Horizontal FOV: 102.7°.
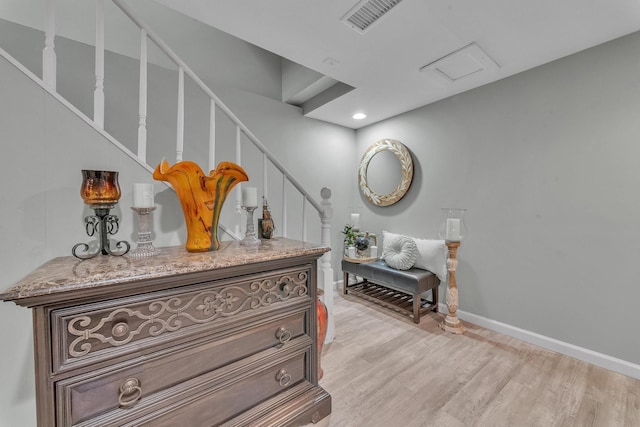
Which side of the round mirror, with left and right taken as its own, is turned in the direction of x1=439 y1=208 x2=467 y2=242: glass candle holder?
left

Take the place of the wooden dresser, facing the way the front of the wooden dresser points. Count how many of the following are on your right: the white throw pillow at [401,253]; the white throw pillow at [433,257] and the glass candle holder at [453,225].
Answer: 0

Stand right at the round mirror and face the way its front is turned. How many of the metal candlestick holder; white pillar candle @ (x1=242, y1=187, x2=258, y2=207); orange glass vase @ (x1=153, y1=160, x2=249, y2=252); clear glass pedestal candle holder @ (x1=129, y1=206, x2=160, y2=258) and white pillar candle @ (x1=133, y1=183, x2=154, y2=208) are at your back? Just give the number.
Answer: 0

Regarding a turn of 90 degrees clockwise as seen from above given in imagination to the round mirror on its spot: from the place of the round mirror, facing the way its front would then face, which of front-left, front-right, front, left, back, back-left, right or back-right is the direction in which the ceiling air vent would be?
back-left

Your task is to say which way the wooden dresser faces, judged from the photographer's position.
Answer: facing the viewer and to the right of the viewer

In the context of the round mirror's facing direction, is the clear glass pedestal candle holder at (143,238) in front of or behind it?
in front

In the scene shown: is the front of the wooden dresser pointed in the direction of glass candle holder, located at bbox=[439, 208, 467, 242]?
no

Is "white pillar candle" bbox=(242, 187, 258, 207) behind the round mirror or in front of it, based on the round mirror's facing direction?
in front

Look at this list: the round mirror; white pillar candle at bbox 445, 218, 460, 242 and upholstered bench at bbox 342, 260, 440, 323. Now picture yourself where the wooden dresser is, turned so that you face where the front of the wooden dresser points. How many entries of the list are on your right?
0

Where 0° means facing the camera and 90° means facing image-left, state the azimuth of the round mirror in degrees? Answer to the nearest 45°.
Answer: approximately 45°

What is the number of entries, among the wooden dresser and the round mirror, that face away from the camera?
0

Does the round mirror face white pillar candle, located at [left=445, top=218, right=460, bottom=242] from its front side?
no

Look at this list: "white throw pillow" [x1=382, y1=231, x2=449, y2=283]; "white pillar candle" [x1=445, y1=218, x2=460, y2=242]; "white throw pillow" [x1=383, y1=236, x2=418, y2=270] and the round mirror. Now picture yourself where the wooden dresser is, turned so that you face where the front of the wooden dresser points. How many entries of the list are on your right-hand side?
0
